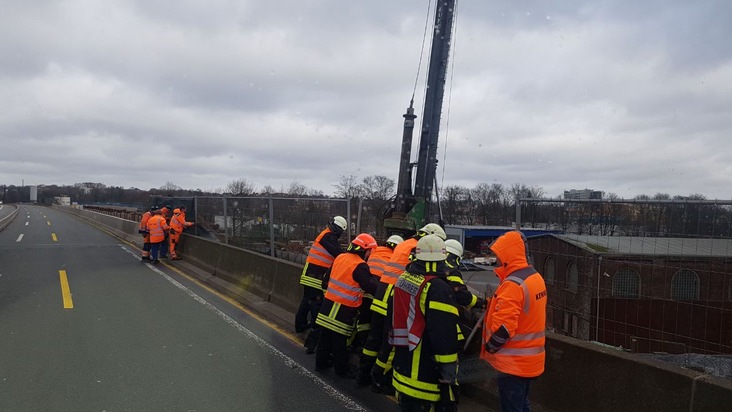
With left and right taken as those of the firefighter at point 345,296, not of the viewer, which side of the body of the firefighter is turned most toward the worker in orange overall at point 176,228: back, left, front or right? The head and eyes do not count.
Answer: left

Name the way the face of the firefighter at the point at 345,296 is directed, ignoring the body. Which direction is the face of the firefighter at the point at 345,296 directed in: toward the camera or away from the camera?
away from the camera

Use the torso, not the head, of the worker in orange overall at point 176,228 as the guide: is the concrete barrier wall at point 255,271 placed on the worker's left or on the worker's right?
on the worker's right

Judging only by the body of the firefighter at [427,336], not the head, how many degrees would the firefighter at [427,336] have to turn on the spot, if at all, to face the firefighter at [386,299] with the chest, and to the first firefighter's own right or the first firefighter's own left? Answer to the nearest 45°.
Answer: approximately 45° to the first firefighter's own left

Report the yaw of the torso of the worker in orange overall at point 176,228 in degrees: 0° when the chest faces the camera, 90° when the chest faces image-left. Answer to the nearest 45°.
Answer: approximately 270°

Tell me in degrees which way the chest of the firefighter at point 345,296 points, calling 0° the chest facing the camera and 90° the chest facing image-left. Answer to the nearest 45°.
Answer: approximately 225°

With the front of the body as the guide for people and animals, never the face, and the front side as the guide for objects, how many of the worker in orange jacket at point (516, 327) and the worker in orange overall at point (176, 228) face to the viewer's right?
1
